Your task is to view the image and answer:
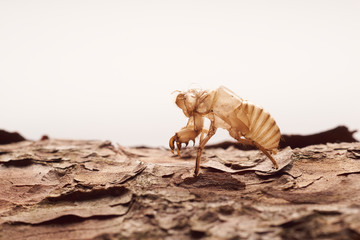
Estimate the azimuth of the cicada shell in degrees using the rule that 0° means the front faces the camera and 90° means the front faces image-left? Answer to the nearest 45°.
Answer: approximately 90°
